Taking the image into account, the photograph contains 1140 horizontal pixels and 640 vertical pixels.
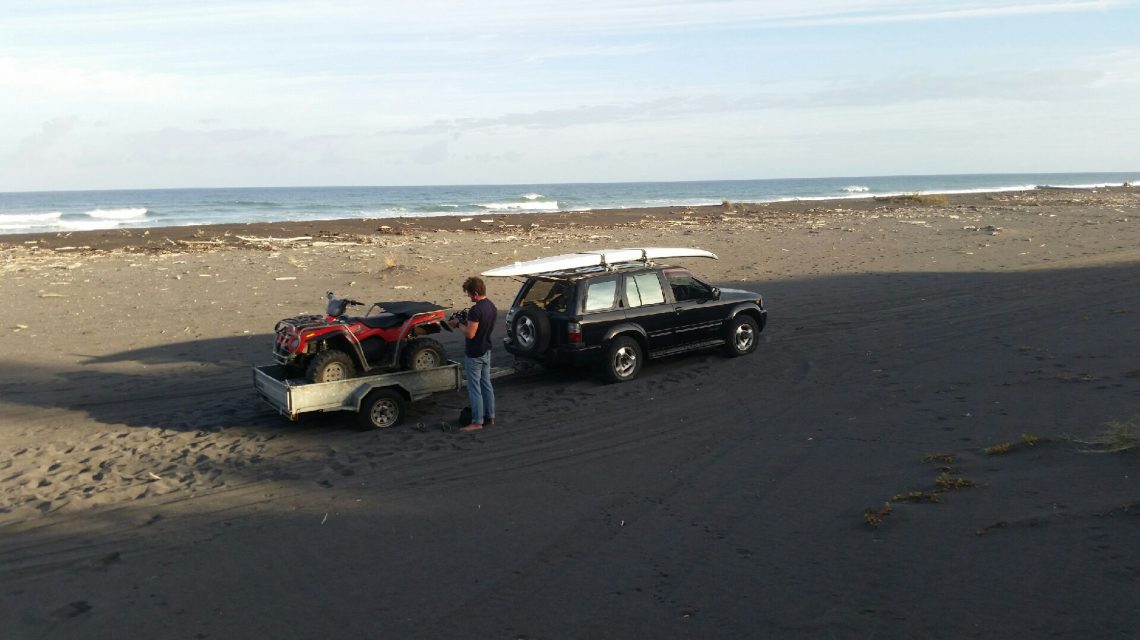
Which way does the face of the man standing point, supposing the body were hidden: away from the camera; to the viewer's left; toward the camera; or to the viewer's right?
to the viewer's left

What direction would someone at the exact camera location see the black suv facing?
facing away from the viewer and to the right of the viewer

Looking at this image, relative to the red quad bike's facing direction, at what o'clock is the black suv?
The black suv is roughly at 7 o'clock from the red quad bike.

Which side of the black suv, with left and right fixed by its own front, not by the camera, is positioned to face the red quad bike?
back

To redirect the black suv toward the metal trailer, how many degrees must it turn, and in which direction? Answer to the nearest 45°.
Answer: approximately 180°

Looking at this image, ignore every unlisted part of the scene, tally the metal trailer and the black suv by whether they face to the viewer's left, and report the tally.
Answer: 0

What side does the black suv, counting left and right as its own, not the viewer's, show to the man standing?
back

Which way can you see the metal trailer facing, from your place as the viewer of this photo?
facing away from the viewer and to the right of the viewer

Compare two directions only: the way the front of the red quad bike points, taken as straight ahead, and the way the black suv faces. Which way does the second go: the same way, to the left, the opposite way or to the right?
the opposite way
